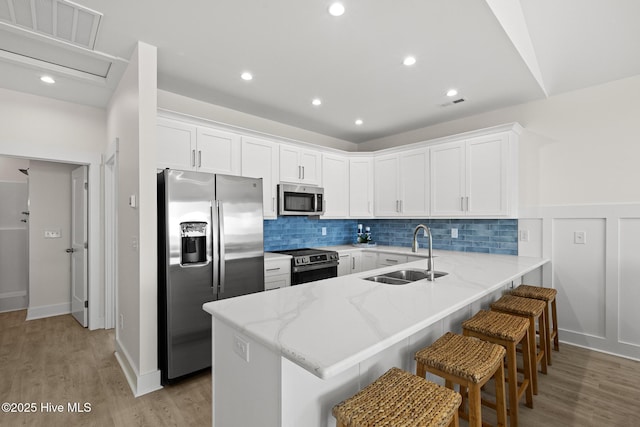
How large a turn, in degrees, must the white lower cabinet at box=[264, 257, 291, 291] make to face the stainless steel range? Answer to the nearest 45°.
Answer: approximately 90° to its left

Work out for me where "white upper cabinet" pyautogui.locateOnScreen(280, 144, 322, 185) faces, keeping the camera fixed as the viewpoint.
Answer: facing the viewer and to the right of the viewer

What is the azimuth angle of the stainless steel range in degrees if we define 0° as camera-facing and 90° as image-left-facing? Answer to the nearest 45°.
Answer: approximately 315°

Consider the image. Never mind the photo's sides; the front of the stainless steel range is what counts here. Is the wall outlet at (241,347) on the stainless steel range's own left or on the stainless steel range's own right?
on the stainless steel range's own right

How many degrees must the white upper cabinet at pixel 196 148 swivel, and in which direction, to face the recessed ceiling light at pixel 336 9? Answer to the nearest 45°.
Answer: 0° — it already faces it

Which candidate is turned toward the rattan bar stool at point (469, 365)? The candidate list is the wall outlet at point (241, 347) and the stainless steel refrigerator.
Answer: the stainless steel refrigerator

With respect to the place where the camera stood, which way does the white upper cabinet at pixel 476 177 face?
facing the viewer and to the left of the viewer

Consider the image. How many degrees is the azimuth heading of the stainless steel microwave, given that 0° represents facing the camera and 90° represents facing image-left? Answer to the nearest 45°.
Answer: approximately 315°

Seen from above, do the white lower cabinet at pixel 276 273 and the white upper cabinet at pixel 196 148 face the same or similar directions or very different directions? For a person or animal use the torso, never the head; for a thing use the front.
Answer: same or similar directions

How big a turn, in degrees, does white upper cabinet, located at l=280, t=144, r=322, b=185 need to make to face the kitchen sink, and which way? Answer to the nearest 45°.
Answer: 0° — it already faces it

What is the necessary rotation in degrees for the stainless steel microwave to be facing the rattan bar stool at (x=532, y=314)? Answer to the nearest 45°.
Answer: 0° — it already faces it

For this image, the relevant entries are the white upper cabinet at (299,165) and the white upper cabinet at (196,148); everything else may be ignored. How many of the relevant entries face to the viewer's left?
0

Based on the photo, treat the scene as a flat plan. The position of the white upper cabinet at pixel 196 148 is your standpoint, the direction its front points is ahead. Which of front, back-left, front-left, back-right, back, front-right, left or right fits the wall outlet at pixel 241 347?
front-right

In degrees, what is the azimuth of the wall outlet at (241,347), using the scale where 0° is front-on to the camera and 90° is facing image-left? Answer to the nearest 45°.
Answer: approximately 45°

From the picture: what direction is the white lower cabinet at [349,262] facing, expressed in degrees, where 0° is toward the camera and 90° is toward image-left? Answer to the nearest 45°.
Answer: approximately 315°

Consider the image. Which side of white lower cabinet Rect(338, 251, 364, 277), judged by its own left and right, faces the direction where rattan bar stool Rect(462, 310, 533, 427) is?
front
